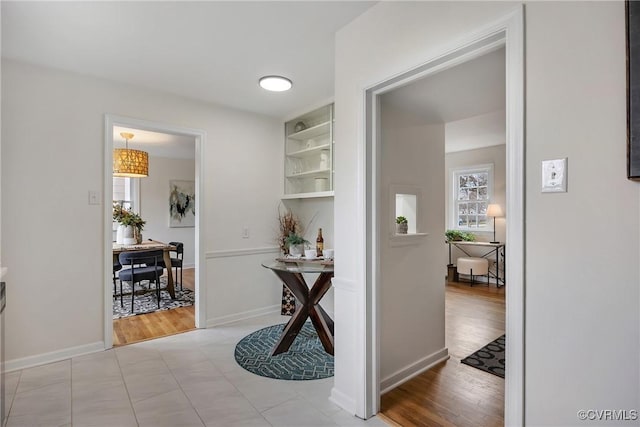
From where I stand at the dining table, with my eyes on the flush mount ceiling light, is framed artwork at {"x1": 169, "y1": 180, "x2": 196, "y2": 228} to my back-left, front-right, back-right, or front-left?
back-left

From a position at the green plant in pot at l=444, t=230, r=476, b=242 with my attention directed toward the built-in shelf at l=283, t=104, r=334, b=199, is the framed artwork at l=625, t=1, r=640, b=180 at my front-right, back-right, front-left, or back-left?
front-left

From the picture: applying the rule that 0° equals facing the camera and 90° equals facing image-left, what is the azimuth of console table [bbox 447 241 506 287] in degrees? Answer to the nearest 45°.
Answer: approximately 45°

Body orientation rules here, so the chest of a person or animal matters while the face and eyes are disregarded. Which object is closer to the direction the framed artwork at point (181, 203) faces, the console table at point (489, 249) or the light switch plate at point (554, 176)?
the light switch plate

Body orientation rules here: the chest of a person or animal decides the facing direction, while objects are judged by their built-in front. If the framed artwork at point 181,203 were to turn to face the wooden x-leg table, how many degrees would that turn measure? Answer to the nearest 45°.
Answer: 0° — it already faces it

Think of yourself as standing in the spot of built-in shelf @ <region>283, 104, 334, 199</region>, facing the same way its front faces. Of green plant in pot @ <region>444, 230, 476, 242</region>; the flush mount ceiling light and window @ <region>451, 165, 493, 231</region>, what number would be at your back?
2

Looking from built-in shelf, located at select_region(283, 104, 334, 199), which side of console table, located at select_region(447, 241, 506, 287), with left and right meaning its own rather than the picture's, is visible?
front

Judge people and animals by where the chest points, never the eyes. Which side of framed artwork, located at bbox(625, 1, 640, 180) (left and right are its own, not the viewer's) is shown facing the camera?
front

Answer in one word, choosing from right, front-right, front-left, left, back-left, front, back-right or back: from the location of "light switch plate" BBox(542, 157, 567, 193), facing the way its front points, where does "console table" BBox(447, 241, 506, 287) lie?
back

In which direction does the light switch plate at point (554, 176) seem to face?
toward the camera

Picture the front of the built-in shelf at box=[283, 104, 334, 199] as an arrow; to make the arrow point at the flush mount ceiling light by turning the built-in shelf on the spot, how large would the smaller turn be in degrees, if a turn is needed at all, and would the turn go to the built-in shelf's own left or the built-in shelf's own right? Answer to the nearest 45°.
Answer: approximately 45° to the built-in shelf's own left

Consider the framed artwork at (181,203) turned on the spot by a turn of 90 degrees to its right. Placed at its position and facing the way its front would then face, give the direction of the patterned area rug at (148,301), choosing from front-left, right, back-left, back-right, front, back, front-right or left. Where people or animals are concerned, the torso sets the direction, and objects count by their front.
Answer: left

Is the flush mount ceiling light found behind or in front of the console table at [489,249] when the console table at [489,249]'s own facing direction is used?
in front

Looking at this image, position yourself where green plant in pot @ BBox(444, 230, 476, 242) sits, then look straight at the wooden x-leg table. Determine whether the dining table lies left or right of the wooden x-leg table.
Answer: right

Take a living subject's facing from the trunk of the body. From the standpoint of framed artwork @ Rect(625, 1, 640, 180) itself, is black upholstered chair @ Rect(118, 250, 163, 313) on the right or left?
on its right

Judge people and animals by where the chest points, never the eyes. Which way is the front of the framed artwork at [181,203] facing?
toward the camera

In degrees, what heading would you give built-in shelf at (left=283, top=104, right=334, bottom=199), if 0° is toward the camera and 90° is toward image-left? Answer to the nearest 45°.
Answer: approximately 45°
